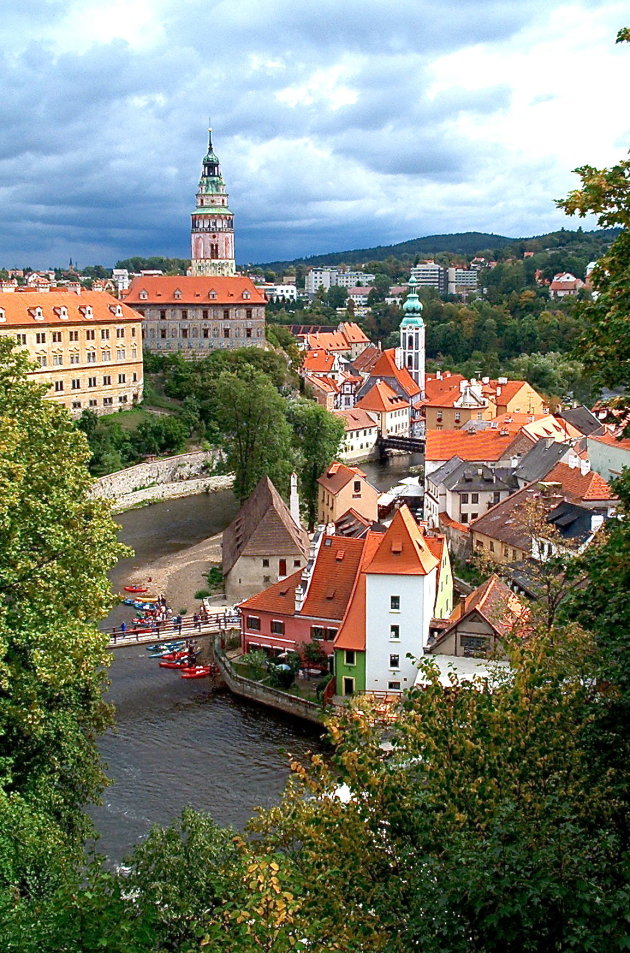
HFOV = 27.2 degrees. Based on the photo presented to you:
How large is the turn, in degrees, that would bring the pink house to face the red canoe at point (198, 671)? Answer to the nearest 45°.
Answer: approximately 90° to its right

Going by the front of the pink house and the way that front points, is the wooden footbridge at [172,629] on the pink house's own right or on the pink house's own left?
on the pink house's own right

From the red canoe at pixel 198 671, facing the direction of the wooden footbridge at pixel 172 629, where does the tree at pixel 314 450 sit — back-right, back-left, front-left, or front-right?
front-right

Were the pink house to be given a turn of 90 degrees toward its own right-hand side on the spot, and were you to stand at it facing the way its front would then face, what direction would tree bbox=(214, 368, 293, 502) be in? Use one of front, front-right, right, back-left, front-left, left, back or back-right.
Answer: right

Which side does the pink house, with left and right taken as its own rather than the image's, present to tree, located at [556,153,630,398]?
front

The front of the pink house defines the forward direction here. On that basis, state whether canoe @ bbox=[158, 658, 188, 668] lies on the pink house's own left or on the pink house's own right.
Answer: on the pink house's own right

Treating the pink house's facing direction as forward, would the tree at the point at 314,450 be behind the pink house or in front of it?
behind

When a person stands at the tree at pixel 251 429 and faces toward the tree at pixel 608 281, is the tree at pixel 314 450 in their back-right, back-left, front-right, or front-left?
front-left

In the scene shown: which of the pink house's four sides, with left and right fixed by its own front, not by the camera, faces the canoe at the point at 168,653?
right

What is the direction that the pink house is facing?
toward the camera
